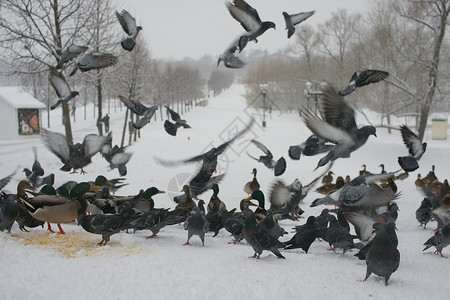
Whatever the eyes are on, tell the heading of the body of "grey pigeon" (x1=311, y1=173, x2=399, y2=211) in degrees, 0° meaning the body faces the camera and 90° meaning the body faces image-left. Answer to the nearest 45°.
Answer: approximately 270°

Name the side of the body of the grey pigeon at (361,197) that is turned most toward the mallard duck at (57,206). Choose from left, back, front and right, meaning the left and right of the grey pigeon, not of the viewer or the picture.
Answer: back

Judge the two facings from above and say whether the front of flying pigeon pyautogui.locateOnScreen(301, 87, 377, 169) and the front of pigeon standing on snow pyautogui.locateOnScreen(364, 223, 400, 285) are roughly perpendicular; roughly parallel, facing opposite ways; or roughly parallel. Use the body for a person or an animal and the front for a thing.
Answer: roughly perpendicular

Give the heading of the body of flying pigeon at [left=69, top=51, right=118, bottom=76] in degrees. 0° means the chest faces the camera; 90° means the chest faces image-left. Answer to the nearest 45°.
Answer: approximately 270°

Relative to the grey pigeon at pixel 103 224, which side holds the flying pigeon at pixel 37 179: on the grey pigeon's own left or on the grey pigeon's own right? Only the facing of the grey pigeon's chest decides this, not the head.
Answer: on the grey pigeon's own right

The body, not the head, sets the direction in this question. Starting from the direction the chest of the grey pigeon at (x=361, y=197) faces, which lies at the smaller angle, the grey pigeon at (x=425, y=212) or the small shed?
the grey pigeon

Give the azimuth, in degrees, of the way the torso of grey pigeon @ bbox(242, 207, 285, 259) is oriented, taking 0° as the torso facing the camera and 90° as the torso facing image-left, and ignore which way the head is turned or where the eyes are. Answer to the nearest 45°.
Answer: approximately 90°

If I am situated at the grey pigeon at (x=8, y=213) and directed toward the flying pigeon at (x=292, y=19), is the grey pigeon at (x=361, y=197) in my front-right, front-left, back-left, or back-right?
front-right

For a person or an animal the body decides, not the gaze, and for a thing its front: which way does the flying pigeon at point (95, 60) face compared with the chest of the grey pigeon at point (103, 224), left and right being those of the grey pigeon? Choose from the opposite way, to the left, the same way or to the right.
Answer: the opposite way
